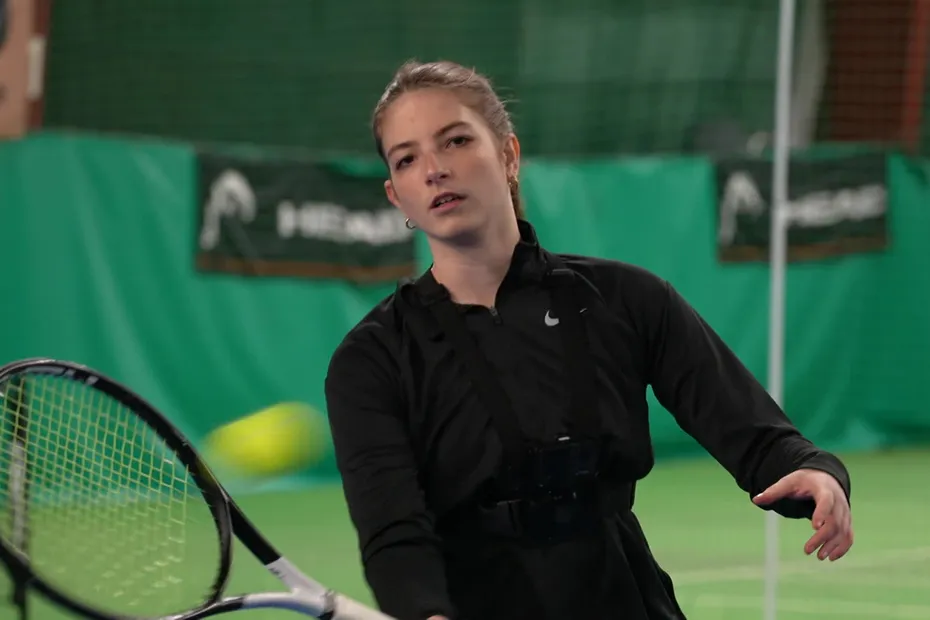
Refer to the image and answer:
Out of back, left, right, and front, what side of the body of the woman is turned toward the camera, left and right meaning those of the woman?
front
